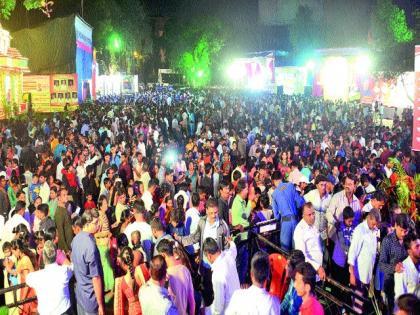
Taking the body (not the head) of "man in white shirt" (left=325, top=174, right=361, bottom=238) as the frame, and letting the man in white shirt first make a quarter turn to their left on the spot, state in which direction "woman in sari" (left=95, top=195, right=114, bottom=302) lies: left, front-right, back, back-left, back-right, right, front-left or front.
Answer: back-right

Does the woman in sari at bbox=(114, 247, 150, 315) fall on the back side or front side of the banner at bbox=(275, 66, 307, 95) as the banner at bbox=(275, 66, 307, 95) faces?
on the front side

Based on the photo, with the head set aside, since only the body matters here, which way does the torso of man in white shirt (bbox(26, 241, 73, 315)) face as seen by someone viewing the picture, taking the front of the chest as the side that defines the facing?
away from the camera

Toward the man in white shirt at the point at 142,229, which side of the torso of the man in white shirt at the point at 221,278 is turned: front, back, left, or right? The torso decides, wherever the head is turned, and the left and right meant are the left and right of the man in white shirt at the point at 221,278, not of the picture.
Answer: front

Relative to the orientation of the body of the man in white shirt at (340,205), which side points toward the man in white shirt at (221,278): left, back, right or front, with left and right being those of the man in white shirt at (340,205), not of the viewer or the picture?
front

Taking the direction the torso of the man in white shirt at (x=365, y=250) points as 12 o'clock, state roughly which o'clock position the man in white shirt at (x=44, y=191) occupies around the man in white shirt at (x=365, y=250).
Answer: the man in white shirt at (x=44, y=191) is roughly at 5 o'clock from the man in white shirt at (x=365, y=250).

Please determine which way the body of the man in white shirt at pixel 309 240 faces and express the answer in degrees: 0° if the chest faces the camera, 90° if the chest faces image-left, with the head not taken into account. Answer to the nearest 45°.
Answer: approximately 315°

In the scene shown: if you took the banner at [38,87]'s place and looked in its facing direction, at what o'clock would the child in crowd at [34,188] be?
The child in crowd is roughly at 12 o'clock from the banner.

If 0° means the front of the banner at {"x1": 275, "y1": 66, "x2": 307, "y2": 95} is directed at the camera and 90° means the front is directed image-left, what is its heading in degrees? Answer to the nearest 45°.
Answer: approximately 0°

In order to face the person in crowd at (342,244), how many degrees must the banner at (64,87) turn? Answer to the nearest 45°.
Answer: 0° — it already faces them

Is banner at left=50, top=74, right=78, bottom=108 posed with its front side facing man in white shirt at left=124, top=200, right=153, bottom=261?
yes

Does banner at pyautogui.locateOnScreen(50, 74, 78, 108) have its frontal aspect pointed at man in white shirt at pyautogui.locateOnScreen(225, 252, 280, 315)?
yes
